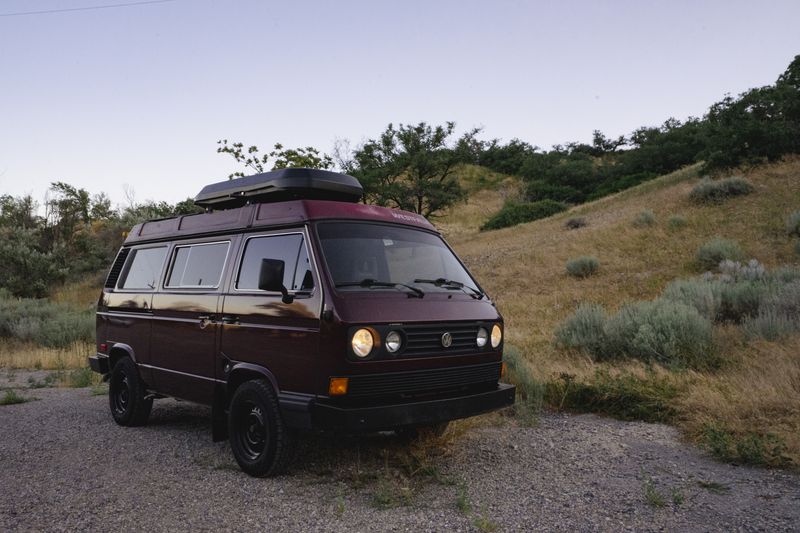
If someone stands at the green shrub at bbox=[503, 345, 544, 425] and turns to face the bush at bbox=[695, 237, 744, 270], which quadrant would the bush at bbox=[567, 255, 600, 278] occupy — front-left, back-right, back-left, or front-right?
front-left

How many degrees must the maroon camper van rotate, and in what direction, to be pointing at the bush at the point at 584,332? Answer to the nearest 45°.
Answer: approximately 90° to its left

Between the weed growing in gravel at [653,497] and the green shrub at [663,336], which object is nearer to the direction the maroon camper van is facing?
the weed growing in gravel

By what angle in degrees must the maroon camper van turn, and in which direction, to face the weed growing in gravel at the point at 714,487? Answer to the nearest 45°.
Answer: approximately 45° to its left

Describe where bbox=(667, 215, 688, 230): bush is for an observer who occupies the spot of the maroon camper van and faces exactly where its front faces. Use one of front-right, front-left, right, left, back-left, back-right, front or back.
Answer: left

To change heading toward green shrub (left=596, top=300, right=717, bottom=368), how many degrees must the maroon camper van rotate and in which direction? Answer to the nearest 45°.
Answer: approximately 90° to its left

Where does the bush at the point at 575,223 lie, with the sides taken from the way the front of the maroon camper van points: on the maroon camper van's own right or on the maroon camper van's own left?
on the maroon camper van's own left

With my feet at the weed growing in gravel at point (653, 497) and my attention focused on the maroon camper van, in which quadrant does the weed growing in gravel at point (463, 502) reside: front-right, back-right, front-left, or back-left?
front-left

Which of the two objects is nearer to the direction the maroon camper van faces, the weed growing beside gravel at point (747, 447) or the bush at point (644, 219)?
the weed growing beside gravel

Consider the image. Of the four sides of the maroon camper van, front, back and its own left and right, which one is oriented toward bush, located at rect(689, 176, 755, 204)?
left

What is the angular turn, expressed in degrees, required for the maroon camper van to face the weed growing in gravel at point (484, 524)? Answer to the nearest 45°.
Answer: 0° — it already faces it

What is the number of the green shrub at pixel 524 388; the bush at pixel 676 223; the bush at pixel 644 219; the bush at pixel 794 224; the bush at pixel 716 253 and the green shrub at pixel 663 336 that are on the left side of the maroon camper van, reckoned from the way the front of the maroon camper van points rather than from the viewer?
6

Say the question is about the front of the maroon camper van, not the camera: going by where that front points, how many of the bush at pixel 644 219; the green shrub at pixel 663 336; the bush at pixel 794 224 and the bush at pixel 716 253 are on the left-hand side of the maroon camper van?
4

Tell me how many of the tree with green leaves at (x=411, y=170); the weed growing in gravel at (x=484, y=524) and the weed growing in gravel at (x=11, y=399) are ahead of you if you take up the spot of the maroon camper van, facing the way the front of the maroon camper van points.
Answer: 1

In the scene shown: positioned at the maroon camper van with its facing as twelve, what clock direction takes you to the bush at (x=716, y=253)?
The bush is roughly at 9 o'clock from the maroon camper van.

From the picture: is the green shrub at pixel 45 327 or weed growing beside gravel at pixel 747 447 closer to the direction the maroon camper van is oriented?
the weed growing beside gravel

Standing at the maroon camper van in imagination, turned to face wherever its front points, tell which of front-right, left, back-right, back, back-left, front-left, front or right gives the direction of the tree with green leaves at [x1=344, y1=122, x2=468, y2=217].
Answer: back-left

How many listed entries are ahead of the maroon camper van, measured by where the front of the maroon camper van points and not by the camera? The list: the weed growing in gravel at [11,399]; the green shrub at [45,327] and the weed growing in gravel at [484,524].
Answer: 1

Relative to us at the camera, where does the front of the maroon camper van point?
facing the viewer and to the right of the viewer
